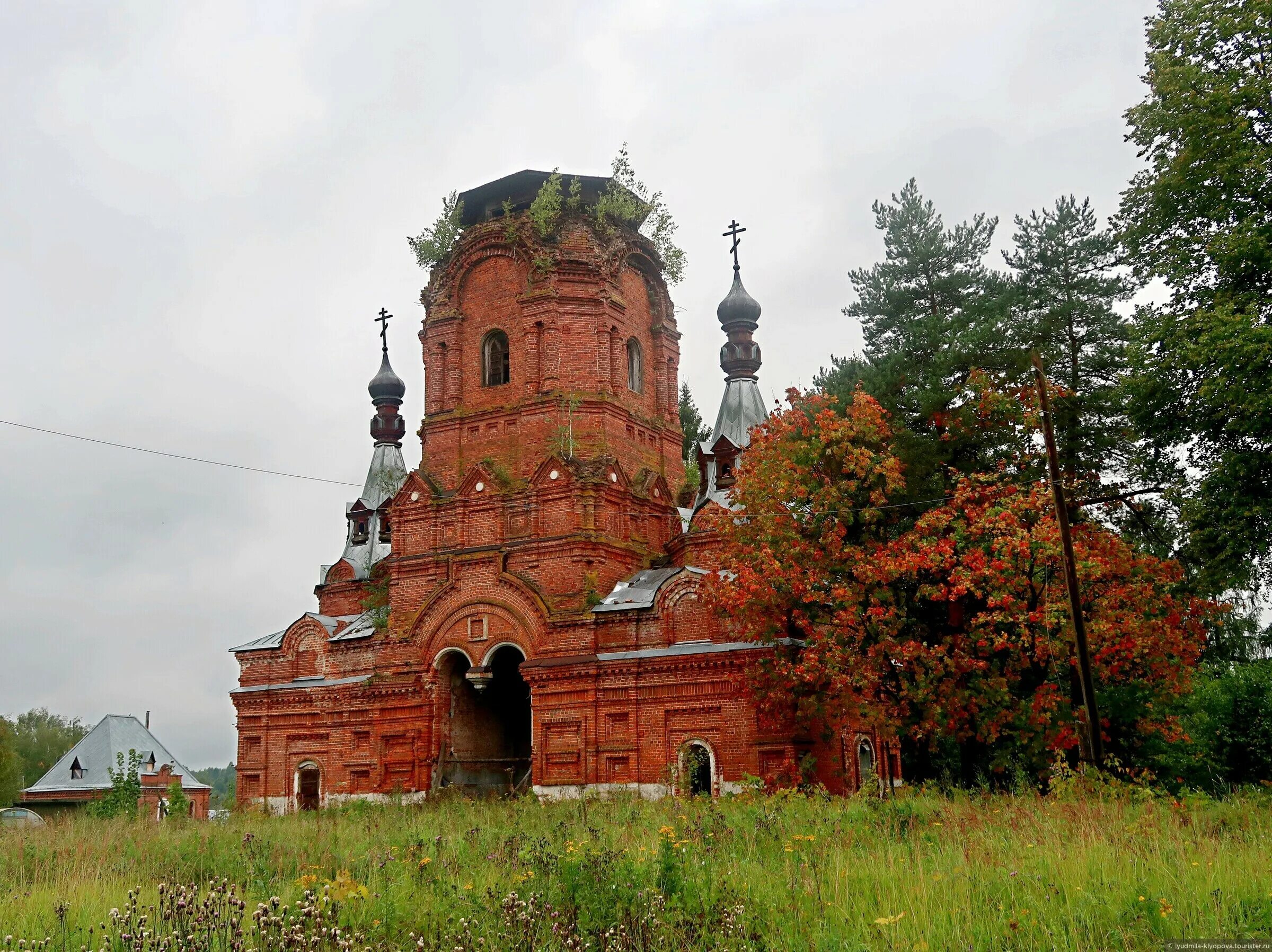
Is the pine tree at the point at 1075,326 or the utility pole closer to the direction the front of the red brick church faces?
the utility pole

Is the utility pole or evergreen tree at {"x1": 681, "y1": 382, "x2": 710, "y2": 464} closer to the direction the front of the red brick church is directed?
the utility pole

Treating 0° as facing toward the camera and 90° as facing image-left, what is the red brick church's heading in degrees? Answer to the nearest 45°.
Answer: approximately 45°

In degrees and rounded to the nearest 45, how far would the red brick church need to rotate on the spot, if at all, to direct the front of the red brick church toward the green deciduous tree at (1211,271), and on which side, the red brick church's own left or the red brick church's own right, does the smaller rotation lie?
approximately 90° to the red brick church's own left

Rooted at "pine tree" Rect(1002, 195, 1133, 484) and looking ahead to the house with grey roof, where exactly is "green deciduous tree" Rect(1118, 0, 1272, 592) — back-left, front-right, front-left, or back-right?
back-left

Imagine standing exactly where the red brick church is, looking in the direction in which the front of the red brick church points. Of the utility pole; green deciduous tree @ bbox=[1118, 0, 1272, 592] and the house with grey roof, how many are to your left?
2

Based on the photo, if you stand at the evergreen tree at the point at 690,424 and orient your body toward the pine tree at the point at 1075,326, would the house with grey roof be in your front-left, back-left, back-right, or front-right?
back-right

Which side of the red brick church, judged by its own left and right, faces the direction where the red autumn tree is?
left

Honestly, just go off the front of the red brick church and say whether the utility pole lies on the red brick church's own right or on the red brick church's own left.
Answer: on the red brick church's own left

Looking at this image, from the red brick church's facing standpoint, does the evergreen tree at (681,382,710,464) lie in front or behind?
behind
